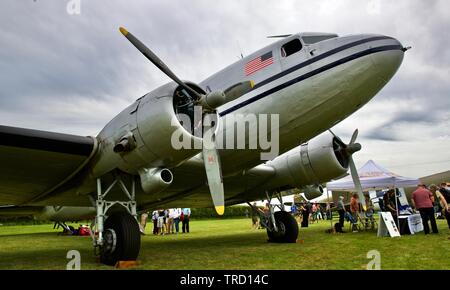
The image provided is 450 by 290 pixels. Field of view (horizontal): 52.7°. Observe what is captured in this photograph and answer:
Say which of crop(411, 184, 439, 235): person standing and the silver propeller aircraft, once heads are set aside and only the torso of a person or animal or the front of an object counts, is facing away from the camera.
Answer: the person standing

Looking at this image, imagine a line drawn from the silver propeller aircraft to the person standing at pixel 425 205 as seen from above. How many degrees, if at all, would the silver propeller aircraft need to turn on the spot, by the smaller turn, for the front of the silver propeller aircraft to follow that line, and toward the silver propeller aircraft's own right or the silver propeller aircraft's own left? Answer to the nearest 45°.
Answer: approximately 90° to the silver propeller aircraft's own left

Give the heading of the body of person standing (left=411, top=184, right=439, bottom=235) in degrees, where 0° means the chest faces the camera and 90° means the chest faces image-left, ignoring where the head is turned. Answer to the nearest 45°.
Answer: approximately 180°

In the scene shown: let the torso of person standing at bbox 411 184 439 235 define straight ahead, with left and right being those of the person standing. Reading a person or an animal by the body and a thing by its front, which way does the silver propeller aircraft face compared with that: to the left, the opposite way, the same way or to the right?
to the right

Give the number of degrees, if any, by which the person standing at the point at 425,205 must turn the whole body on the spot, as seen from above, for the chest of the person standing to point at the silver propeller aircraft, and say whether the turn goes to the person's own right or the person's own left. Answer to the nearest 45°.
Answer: approximately 135° to the person's own left
